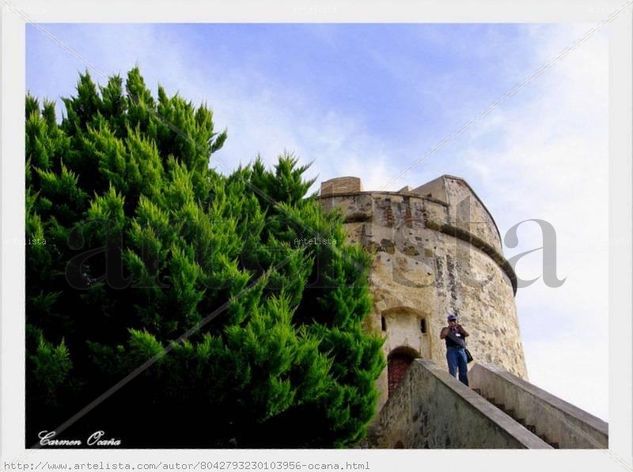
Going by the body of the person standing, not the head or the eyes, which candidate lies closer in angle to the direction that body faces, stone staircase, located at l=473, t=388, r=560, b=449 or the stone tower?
the stone staircase

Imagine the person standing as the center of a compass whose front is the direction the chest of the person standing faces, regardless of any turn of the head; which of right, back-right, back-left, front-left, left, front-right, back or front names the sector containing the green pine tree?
front-right

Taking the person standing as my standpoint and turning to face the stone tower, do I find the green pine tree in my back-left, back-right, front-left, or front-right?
back-left

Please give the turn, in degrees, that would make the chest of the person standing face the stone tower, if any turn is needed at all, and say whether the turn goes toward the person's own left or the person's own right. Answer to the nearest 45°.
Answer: approximately 180°

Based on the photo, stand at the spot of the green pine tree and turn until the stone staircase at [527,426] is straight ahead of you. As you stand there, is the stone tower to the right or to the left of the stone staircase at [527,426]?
left

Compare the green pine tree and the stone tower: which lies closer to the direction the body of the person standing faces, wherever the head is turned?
the green pine tree

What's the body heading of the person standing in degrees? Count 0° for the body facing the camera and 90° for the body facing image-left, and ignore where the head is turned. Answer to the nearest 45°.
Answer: approximately 0°
